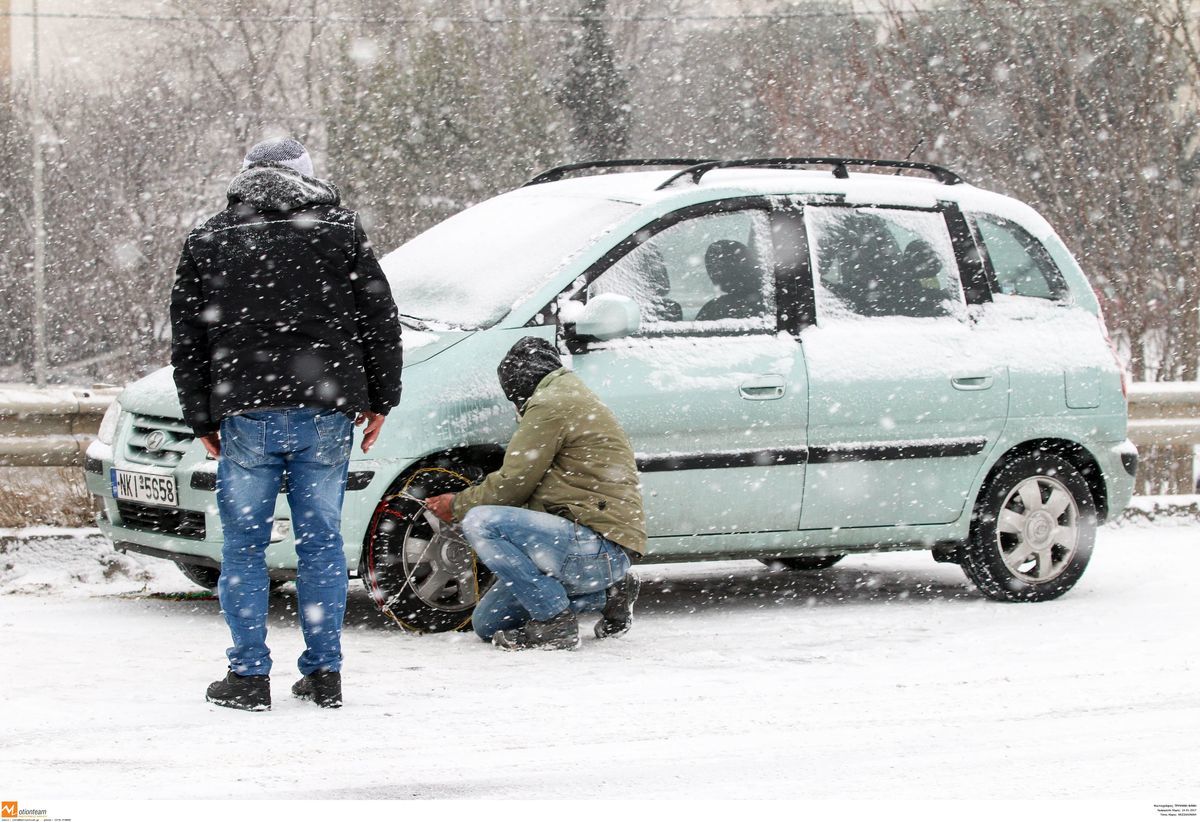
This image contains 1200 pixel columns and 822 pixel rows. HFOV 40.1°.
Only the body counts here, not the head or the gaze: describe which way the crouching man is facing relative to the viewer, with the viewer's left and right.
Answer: facing away from the viewer and to the left of the viewer

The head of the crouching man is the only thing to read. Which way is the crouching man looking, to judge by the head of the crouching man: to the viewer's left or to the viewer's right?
to the viewer's left

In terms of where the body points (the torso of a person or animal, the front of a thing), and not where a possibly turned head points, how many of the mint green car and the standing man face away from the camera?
1

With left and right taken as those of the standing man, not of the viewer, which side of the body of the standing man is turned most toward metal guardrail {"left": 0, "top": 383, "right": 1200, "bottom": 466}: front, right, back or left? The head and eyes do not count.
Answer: front

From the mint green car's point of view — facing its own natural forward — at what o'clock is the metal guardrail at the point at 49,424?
The metal guardrail is roughly at 2 o'clock from the mint green car.

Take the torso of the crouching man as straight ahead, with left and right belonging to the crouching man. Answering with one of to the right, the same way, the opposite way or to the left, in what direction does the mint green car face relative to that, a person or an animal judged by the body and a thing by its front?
to the left

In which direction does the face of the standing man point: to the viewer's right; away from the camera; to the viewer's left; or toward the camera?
away from the camera

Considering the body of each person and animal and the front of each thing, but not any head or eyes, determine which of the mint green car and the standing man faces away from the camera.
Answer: the standing man

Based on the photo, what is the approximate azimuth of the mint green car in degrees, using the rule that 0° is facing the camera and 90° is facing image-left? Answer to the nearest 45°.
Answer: approximately 45°

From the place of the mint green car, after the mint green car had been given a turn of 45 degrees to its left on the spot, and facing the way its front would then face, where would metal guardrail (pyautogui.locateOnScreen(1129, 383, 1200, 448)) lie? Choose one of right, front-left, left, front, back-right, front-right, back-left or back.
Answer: back-left

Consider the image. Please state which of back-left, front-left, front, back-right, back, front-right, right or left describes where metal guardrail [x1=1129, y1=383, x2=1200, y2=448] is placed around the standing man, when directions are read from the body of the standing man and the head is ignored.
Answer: front-right

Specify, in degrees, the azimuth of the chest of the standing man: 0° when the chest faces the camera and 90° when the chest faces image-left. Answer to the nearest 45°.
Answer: approximately 180°
